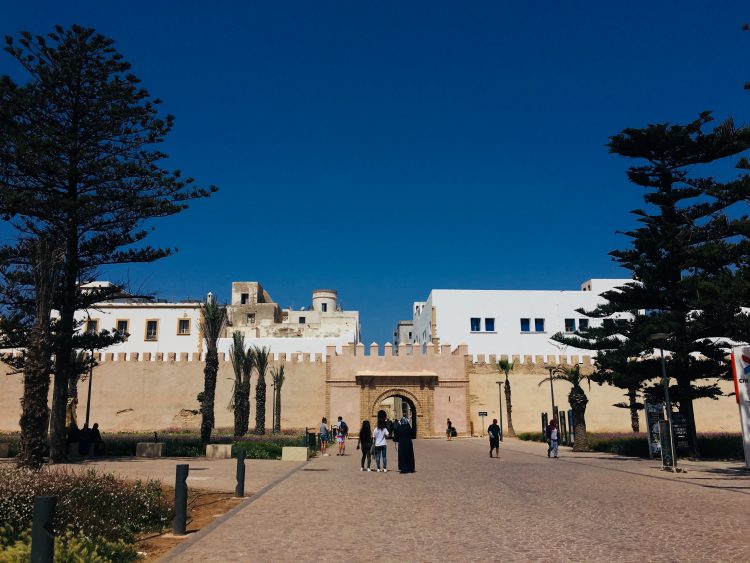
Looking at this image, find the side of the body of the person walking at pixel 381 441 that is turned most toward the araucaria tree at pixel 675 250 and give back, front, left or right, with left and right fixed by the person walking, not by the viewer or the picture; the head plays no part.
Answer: right

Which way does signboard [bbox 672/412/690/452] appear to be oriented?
toward the camera

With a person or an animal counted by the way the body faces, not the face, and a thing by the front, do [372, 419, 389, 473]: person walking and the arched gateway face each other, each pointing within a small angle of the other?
yes

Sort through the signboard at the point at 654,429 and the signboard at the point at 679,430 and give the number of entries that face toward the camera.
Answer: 2

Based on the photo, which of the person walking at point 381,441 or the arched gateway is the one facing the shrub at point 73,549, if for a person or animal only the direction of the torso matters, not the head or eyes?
the arched gateway

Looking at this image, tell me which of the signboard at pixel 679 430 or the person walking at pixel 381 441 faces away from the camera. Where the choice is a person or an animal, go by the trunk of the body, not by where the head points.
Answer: the person walking

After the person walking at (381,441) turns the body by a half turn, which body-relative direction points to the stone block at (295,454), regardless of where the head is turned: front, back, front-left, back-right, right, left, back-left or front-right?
back-right

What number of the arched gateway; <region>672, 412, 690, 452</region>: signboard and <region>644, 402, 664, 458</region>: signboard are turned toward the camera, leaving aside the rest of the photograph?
3

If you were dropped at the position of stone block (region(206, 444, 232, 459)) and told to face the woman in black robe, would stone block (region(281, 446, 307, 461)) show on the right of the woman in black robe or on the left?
left

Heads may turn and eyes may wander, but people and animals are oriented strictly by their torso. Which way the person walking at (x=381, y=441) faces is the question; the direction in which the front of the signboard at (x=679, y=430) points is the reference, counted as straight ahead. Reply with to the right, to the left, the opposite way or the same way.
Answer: the opposite way

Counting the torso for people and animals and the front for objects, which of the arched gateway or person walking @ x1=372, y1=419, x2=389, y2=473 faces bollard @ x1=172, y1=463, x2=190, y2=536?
the arched gateway

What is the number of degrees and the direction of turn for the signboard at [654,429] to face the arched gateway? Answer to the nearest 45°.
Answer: approximately 135° to its right

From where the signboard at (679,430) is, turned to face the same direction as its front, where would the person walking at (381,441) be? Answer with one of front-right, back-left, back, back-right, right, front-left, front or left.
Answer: front-right

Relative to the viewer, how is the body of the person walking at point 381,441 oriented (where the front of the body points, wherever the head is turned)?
away from the camera

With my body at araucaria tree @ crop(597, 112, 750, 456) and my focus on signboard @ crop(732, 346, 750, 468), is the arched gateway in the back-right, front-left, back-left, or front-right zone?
back-right

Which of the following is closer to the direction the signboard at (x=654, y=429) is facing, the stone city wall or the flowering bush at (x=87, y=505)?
the flowering bush
